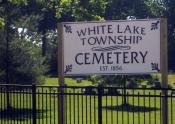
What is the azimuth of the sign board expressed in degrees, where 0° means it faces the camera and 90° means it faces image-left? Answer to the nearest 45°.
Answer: approximately 0°
